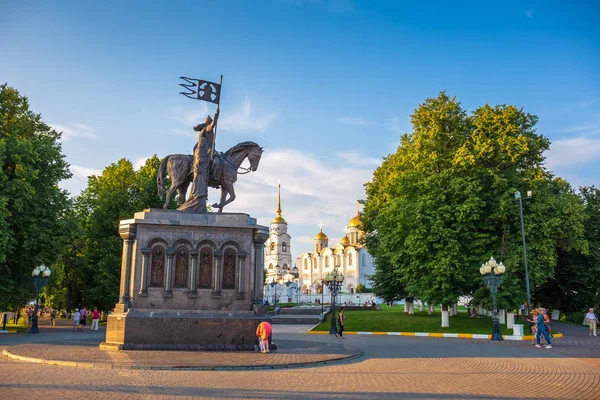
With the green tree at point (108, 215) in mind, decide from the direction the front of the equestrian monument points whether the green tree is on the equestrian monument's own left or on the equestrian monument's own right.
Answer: on the equestrian monument's own left

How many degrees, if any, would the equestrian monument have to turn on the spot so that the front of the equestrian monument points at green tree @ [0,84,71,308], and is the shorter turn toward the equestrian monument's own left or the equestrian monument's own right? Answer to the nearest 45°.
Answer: approximately 135° to the equestrian monument's own left

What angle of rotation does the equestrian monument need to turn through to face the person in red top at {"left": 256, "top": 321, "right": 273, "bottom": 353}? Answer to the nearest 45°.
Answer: approximately 45° to its right

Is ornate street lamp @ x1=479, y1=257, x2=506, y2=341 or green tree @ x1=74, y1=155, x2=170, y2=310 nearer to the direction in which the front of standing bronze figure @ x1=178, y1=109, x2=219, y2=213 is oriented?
the ornate street lamp

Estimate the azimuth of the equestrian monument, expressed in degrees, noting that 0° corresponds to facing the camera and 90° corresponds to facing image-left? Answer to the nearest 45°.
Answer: approximately 270°
